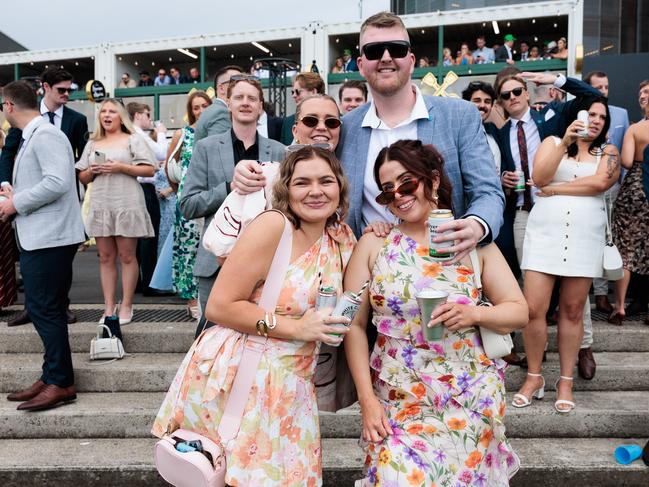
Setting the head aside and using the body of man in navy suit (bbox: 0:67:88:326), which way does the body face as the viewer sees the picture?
toward the camera

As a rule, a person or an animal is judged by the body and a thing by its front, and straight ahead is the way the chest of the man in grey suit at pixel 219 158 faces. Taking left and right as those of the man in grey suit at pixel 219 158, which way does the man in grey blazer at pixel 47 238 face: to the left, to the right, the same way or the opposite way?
to the right

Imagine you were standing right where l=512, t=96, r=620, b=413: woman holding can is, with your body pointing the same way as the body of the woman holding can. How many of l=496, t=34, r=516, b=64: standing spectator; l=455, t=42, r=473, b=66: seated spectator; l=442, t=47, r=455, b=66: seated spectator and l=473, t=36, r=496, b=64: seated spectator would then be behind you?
4

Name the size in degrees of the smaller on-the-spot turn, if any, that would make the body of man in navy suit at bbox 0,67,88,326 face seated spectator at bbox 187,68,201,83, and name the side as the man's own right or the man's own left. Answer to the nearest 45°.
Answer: approximately 180°

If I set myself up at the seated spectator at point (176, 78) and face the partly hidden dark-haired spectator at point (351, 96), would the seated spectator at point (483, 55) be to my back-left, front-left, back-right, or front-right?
front-left

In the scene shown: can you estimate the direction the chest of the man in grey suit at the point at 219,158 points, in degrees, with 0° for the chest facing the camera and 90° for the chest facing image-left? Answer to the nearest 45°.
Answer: approximately 0°

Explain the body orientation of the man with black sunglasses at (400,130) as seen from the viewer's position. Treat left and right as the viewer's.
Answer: facing the viewer

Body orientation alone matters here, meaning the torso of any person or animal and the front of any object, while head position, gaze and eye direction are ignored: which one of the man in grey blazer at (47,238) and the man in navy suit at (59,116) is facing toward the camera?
the man in navy suit

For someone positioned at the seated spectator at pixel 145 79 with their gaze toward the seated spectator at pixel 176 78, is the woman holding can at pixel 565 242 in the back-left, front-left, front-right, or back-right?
front-right
